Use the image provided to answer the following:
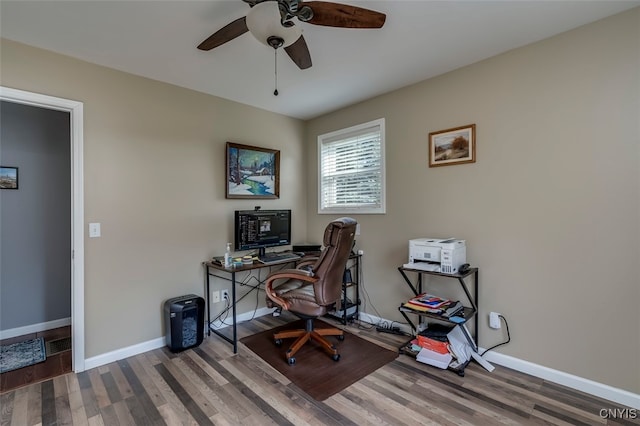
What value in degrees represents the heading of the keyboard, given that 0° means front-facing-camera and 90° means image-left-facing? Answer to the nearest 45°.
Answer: approximately 315°

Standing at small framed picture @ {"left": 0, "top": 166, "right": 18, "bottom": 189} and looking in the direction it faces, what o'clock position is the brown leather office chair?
The brown leather office chair is roughly at 11 o'clock from the small framed picture.

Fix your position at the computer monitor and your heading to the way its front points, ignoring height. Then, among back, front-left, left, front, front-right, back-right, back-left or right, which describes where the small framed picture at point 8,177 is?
back-right

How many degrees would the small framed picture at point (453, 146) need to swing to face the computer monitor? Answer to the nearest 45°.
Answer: approximately 45° to its right

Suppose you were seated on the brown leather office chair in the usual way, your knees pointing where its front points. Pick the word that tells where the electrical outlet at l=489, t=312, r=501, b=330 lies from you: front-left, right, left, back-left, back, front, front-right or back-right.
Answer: back-right

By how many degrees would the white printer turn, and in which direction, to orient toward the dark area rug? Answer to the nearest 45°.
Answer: approximately 45° to its right

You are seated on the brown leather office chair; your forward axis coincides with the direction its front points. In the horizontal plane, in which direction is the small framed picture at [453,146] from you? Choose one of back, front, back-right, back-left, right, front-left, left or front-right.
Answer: back-right

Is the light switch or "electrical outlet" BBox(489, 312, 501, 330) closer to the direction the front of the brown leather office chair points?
the light switch

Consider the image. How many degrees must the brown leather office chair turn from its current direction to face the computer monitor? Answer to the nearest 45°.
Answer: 0° — it already faces it

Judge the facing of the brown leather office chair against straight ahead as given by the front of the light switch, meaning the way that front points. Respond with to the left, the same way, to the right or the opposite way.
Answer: the opposite way
